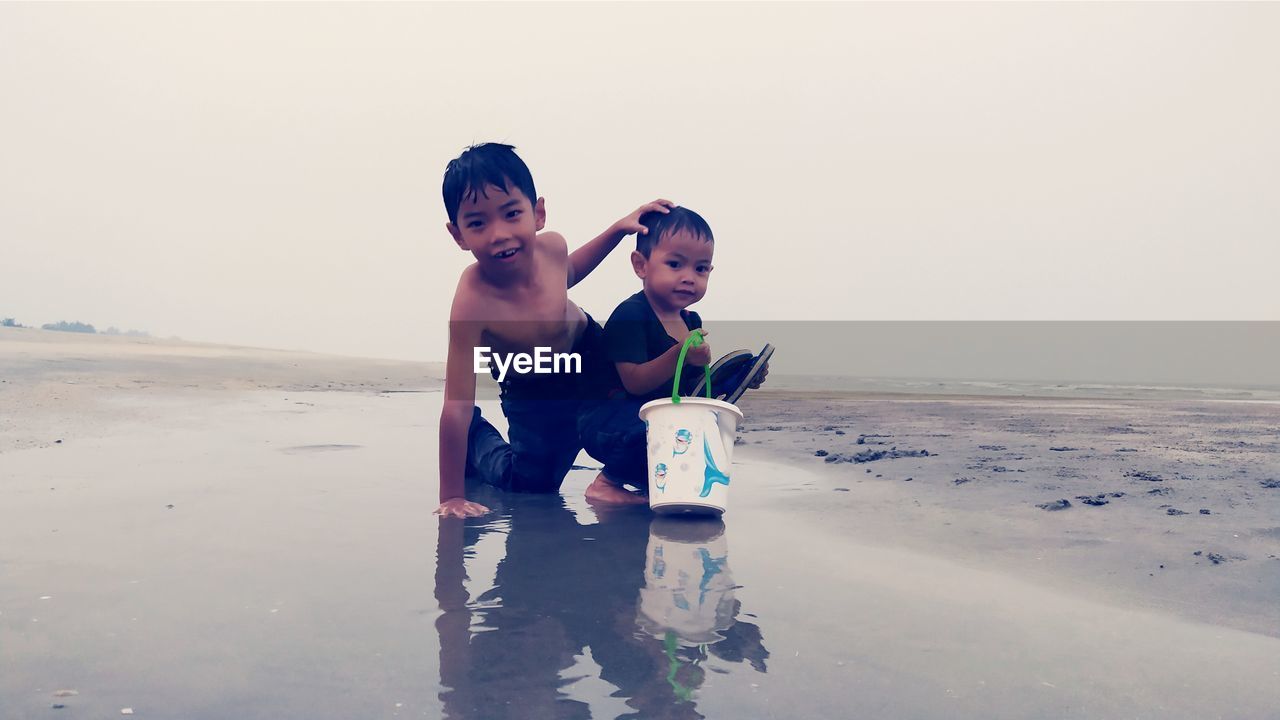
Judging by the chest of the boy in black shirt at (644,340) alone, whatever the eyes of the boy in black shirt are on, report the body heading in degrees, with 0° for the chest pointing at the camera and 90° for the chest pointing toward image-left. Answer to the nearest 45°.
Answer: approximately 315°

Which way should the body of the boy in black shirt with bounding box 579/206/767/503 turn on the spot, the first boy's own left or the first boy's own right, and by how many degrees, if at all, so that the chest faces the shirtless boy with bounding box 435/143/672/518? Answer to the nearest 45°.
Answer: approximately 135° to the first boy's own right

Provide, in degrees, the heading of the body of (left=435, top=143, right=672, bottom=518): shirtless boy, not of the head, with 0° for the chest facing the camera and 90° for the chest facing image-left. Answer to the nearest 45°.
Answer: approximately 0°

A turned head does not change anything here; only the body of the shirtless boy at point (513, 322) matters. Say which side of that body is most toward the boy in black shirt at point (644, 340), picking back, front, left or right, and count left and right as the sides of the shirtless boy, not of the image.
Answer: left
